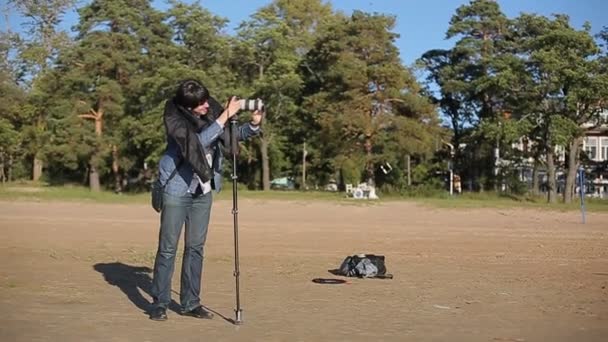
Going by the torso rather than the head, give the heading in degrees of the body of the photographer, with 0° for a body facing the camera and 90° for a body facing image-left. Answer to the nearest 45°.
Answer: approximately 315°

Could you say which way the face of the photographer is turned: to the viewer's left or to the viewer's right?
to the viewer's right

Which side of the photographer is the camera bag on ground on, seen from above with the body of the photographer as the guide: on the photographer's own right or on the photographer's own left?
on the photographer's own left
